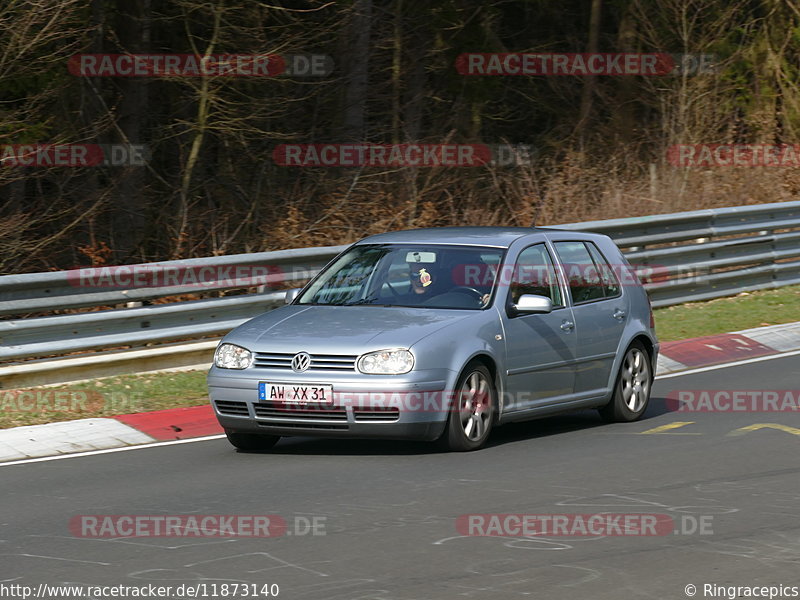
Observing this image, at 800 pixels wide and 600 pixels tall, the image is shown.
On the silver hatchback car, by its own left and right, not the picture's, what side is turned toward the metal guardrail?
right

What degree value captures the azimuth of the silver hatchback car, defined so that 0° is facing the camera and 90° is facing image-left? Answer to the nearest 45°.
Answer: approximately 45°
